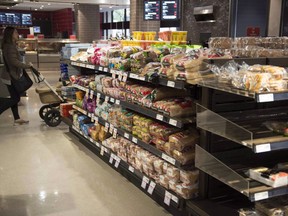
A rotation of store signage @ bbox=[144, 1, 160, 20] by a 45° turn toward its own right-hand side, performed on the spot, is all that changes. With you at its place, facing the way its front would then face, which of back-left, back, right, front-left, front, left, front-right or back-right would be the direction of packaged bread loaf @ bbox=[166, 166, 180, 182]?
front-left

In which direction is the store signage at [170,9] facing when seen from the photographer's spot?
facing the viewer

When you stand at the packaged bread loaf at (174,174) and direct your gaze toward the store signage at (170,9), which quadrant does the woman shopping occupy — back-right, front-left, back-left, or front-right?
front-left

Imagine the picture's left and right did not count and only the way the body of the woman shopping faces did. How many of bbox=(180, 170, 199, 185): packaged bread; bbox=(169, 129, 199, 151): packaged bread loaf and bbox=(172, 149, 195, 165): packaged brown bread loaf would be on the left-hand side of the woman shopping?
0

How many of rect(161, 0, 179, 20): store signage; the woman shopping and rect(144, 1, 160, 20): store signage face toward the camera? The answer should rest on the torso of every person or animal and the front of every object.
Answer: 2

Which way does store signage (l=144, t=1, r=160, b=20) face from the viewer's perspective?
toward the camera

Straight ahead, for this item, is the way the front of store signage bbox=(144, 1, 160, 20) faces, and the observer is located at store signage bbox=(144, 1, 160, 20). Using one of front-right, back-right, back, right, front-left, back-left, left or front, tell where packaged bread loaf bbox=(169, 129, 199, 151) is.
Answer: front

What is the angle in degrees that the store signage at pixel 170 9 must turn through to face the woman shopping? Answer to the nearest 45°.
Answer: approximately 45° to its right

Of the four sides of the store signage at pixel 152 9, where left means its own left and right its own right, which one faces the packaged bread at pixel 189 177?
front
